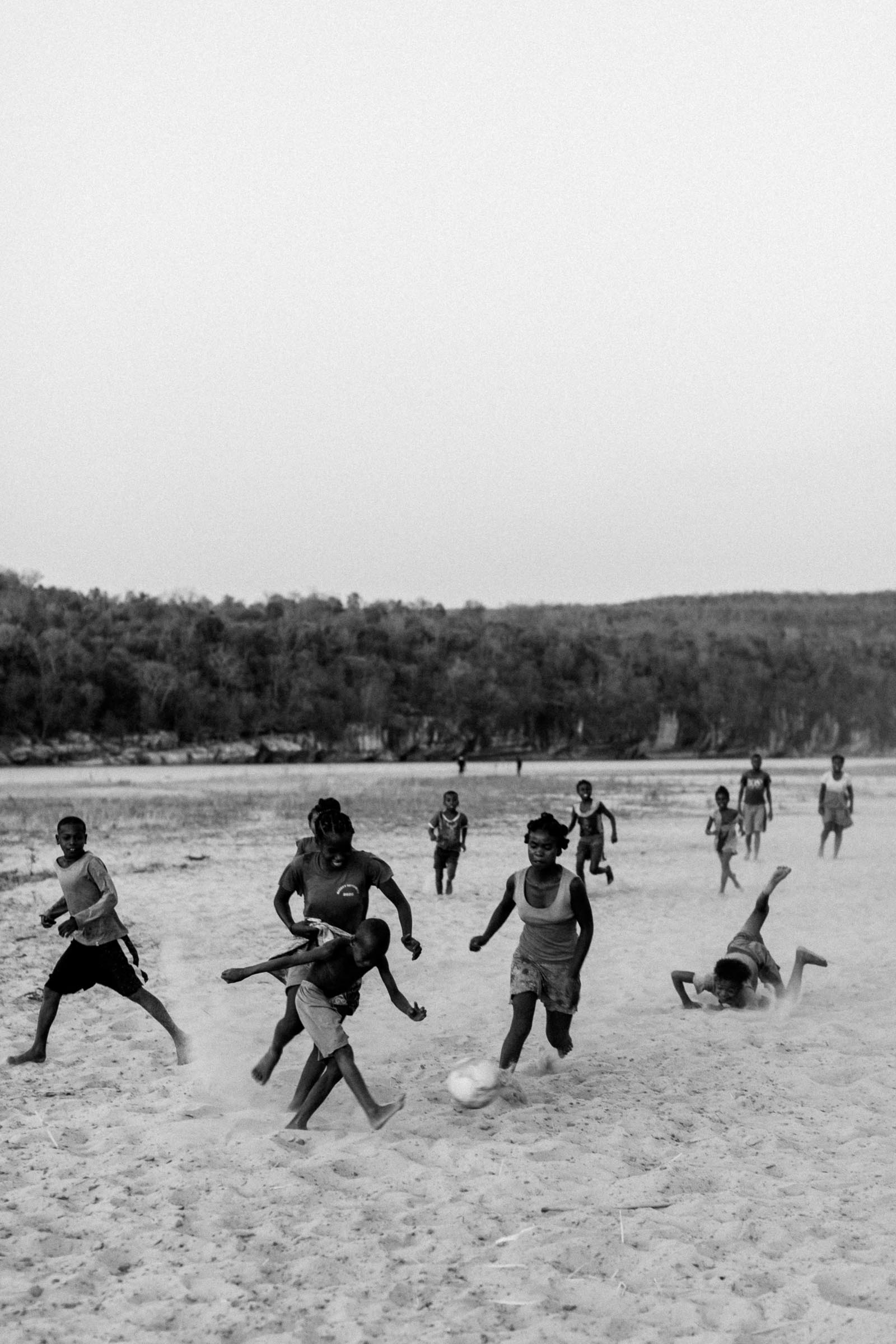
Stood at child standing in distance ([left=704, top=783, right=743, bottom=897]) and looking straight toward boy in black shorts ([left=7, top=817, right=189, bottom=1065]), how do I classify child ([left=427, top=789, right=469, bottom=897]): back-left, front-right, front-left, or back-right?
front-right

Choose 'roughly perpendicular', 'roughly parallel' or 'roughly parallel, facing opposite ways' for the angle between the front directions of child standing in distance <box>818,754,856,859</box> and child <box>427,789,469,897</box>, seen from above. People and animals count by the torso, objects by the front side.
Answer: roughly parallel

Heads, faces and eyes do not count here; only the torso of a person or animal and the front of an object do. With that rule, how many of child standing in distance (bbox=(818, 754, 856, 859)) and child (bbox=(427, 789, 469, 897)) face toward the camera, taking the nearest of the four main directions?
2

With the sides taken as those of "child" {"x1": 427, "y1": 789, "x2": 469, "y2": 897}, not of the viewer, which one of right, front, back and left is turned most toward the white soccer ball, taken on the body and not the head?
front

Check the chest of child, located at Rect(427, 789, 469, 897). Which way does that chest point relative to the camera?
toward the camera

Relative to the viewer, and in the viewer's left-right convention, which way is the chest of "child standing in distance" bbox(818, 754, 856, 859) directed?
facing the viewer
